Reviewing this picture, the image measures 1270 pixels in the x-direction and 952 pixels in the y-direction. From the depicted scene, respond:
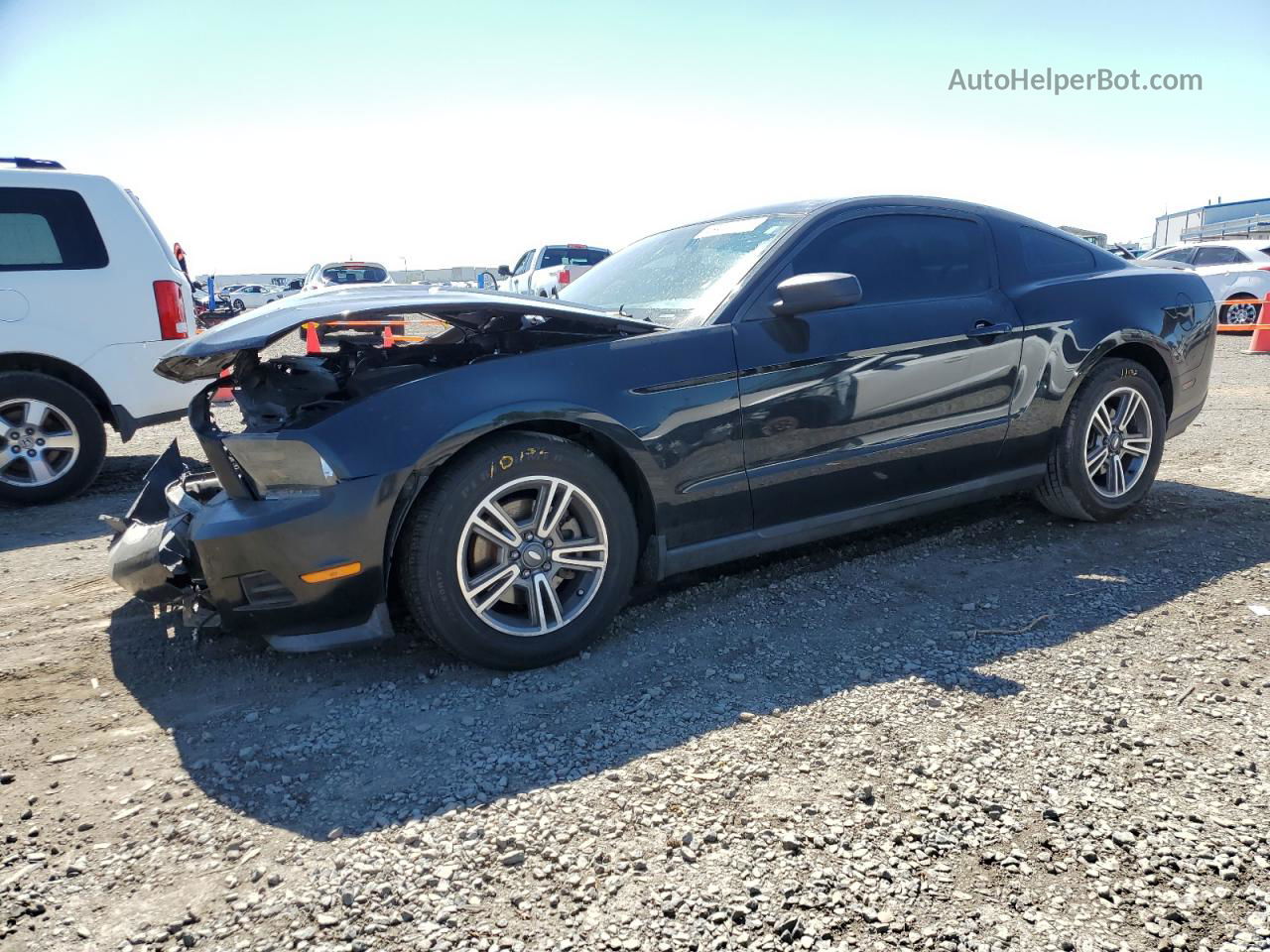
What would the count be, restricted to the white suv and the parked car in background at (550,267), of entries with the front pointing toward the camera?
0

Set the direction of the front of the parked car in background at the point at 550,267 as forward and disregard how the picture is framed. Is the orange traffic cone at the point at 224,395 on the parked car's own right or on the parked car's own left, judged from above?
on the parked car's own left

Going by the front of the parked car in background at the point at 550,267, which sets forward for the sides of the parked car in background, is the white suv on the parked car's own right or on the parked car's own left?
on the parked car's own left

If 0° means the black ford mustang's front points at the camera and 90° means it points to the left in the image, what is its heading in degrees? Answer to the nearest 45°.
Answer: approximately 45°

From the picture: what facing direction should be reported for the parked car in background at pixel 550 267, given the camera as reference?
facing away from the viewer and to the left of the viewer

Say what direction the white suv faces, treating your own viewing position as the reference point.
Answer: facing to the left of the viewer

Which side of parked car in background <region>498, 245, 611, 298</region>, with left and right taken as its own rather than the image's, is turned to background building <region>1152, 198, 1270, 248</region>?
right
